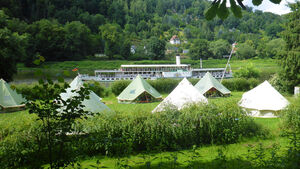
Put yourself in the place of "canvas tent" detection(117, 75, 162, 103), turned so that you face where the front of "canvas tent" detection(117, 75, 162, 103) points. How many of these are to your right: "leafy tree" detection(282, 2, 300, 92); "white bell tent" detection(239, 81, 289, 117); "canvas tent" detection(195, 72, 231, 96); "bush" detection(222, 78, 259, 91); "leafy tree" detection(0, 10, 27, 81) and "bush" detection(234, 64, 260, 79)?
1

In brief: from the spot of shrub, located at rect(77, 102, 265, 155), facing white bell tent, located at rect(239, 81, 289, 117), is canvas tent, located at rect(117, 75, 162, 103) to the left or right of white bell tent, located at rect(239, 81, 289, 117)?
left

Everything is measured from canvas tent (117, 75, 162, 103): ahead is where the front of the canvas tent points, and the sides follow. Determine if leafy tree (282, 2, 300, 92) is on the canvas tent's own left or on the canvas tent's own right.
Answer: on the canvas tent's own left

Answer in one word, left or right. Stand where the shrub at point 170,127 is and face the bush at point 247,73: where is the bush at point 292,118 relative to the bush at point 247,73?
right

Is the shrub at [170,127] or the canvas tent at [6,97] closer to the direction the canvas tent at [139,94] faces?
the shrub

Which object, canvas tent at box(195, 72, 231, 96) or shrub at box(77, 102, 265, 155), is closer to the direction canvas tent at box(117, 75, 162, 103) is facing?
the shrub

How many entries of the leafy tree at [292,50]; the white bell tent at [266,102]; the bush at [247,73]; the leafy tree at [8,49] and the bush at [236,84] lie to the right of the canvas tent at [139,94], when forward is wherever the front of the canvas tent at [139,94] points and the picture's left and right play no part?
1

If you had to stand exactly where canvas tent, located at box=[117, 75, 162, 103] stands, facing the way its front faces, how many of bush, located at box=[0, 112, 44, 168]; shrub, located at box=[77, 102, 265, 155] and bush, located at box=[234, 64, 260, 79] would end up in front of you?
2

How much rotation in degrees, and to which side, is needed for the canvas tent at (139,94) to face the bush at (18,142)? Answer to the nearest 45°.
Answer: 0° — it already faces it

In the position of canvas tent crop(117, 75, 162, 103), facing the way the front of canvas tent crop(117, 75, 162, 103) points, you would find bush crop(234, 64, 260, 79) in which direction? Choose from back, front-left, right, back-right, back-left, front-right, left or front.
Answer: back-left

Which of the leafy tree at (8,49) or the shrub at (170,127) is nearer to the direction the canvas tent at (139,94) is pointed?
the shrub

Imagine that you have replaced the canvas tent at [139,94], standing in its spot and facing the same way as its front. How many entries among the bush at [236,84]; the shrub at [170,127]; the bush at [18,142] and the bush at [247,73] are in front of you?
2

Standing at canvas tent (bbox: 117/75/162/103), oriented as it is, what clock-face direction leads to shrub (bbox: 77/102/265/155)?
The shrub is roughly at 12 o'clock from the canvas tent.

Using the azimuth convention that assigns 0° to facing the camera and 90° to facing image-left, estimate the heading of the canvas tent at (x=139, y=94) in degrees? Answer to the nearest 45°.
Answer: approximately 0°
